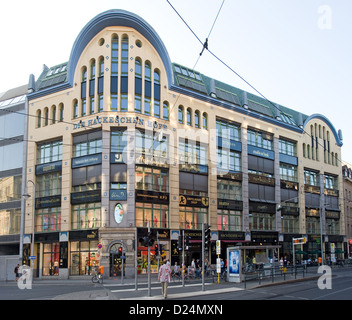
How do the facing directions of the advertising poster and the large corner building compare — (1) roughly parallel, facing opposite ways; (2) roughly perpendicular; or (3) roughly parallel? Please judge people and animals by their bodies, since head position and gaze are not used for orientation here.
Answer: roughly parallel

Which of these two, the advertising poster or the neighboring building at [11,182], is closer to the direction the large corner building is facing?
the advertising poster

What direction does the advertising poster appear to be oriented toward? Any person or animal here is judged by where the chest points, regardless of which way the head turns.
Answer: toward the camera

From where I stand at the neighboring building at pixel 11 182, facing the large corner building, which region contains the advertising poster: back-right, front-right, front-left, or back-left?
front-right

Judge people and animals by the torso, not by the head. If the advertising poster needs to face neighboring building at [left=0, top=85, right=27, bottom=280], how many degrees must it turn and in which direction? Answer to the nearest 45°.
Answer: approximately 135° to its right

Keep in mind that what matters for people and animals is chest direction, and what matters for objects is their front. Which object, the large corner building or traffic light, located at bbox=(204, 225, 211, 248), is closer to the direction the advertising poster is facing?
the traffic light

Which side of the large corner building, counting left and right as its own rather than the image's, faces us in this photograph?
front

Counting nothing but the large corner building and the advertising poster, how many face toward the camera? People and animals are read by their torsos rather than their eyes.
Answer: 2
